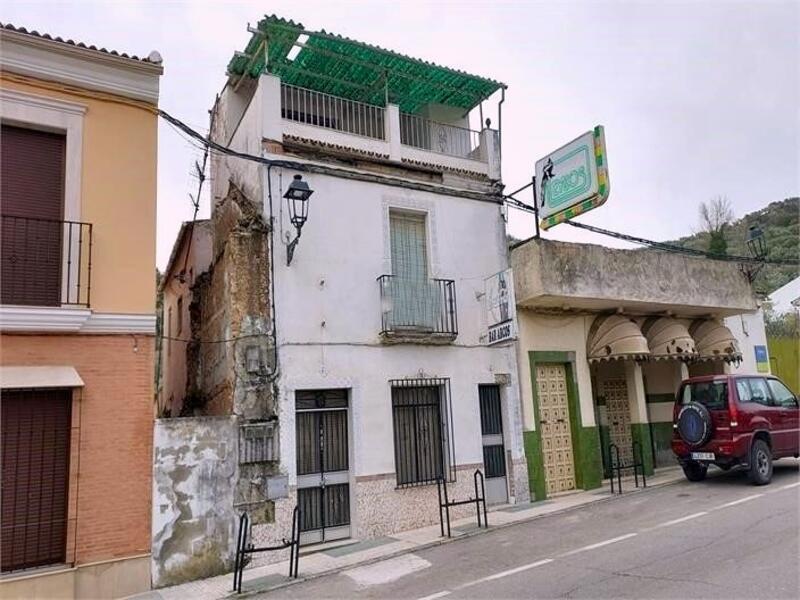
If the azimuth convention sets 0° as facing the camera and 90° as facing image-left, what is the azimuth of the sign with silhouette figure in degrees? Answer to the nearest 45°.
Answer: approximately 45°

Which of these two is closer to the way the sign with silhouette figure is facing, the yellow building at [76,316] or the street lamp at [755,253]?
the yellow building

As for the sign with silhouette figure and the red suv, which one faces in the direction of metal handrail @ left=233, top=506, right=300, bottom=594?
the sign with silhouette figure

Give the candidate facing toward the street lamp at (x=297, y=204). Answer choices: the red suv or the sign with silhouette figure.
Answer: the sign with silhouette figure

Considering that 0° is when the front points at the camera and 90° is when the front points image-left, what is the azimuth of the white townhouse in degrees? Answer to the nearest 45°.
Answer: approximately 315°

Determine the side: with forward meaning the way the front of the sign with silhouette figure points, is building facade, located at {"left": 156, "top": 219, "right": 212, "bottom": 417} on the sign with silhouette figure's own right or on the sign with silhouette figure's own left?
on the sign with silhouette figure's own right

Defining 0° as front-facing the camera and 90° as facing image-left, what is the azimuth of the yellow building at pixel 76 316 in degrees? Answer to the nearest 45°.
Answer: approximately 315°

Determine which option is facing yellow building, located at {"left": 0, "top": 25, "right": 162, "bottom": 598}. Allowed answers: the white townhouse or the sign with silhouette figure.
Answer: the sign with silhouette figure

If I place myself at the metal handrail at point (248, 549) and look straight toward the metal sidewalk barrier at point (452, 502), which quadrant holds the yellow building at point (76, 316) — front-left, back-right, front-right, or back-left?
back-left
